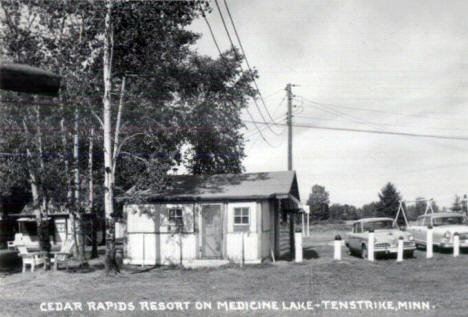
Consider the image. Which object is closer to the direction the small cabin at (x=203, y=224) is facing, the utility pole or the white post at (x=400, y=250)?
the white post

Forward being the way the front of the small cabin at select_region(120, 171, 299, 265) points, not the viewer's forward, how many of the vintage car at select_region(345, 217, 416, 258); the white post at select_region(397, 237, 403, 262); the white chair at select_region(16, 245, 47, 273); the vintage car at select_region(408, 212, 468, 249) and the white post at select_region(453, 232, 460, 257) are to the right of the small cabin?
1

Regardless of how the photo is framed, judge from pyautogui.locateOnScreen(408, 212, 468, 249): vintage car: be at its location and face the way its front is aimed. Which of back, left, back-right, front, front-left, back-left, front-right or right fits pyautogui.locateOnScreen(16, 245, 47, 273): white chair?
right

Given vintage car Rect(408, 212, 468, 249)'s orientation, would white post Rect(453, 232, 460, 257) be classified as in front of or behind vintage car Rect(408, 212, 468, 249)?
in front

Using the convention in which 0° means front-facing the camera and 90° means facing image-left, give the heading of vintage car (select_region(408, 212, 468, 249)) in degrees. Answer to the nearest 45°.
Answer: approximately 315°

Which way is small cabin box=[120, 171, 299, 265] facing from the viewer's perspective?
toward the camera

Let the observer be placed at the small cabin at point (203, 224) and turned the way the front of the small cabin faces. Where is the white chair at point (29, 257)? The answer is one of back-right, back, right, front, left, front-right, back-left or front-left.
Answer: right

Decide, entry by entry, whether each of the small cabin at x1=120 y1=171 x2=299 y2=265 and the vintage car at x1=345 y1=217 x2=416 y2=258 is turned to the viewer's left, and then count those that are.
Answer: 0

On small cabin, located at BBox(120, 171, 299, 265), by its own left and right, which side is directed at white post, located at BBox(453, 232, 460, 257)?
left
